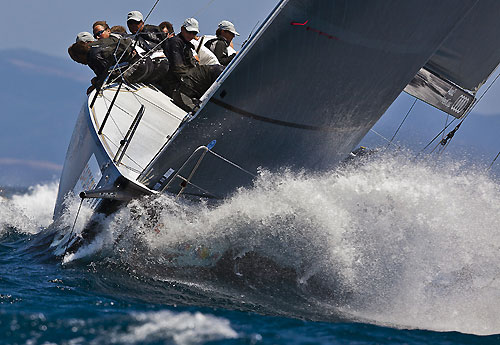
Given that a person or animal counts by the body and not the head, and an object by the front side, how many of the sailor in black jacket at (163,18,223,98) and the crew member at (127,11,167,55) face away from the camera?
0

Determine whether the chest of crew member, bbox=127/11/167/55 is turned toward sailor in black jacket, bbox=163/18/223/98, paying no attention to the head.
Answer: no

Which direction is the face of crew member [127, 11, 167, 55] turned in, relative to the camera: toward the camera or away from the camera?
toward the camera

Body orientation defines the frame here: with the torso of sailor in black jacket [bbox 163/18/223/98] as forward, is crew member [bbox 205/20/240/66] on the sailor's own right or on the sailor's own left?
on the sailor's own left

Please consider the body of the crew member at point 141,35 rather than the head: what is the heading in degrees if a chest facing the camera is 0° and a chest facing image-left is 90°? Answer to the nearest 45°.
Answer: approximately 45°

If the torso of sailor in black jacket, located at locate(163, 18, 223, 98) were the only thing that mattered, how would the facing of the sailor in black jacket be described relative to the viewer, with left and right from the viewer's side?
facing the viewer and to the right of the viewer

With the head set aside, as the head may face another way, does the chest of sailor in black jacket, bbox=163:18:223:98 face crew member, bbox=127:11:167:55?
no
